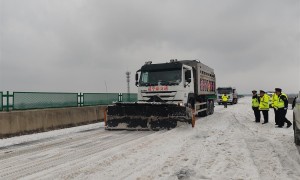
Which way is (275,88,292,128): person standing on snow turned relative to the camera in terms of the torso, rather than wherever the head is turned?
to the viewer's left

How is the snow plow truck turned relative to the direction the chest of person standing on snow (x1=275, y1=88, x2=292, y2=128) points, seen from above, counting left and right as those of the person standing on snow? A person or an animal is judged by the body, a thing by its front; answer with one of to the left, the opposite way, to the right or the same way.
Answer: to the left

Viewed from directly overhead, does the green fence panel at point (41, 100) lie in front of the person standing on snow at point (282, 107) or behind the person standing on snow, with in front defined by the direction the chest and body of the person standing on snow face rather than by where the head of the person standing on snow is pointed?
in front

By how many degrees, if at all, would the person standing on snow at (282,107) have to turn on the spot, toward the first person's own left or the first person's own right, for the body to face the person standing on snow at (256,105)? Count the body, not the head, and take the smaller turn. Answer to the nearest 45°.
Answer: approximately 45° to the first person's own right

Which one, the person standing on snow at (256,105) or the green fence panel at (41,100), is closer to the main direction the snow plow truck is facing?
the green fence panel

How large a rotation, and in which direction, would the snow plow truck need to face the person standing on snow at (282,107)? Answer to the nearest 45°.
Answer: approximately 135° to its left

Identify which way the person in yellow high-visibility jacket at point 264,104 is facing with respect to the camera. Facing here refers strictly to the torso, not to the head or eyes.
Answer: to the viewer's left

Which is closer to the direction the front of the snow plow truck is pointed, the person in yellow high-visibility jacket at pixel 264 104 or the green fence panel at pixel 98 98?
the green fence panel

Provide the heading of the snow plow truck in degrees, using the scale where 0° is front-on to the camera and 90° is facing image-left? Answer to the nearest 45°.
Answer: approximately 45°

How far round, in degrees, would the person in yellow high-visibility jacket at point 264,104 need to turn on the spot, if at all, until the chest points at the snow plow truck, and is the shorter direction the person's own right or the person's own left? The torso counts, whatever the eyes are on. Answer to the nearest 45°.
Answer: approximately 45° to the person's own left
